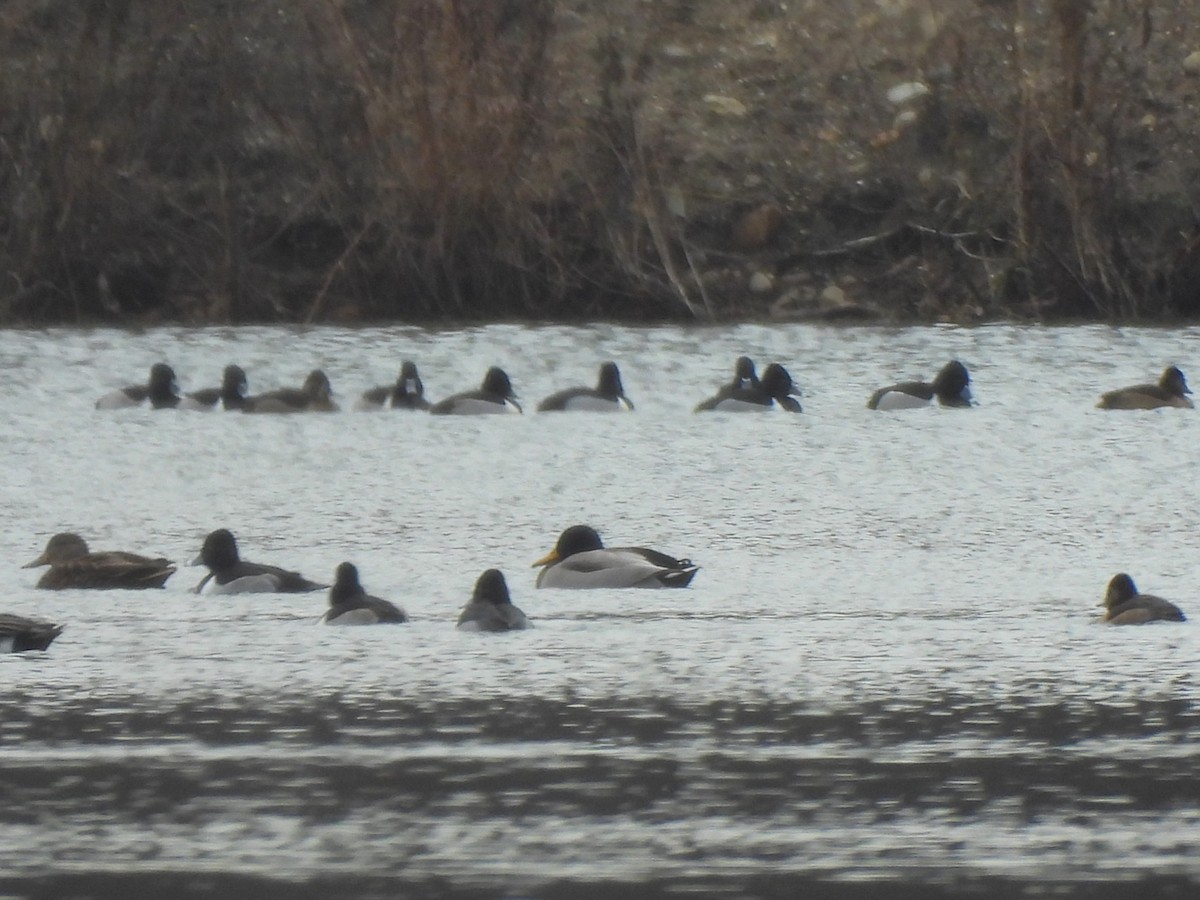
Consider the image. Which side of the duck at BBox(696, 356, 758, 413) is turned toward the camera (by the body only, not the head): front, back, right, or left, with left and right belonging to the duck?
right

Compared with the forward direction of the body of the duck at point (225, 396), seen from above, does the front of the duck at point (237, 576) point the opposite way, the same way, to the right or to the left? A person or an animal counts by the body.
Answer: the opposite way

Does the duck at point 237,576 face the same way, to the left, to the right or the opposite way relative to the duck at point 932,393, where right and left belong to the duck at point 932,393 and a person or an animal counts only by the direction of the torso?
the opposite way

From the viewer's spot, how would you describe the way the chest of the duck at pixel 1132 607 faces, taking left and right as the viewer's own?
facing to the left of the viewer

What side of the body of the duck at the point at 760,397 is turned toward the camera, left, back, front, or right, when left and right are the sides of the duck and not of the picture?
right

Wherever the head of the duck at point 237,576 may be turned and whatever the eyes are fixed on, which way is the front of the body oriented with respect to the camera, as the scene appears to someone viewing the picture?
to the viewer's left

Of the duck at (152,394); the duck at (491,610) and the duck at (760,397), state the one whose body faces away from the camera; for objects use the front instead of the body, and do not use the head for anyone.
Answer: the duck at (491,610)

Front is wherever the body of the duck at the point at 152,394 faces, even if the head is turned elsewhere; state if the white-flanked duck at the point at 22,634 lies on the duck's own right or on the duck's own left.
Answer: on the duck's own right

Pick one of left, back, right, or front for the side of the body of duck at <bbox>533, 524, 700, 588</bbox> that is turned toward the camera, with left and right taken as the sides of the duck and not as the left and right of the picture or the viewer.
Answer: left

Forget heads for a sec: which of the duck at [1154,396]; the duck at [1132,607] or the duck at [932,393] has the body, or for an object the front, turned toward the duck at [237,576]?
the duck at [1132,607]

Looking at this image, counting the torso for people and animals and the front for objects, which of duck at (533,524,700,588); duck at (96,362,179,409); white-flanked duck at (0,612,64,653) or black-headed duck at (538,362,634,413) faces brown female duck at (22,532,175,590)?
duck at (533,524,700,588)

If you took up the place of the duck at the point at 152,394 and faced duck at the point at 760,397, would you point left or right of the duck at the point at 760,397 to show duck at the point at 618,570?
right
